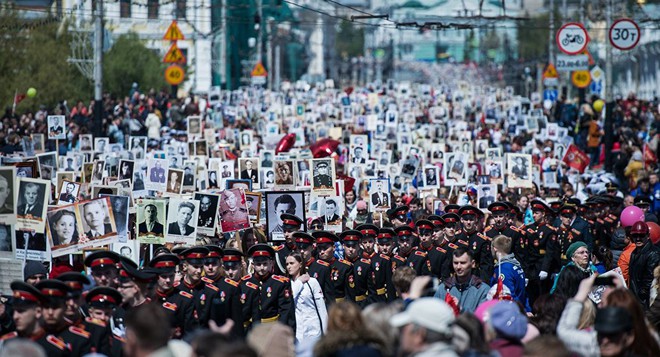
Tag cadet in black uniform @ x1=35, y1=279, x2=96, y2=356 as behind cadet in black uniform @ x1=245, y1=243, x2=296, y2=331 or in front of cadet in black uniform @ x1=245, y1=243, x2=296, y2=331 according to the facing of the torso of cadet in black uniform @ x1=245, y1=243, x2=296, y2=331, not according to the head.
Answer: in front

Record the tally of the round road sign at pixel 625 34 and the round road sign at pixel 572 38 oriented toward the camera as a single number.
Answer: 2

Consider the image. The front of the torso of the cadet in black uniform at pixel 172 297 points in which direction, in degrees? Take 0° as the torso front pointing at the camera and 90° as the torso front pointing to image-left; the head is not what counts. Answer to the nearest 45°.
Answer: approximately 45°

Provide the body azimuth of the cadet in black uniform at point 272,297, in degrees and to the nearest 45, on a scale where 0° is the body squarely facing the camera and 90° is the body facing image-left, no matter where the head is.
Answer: approximately 45°
